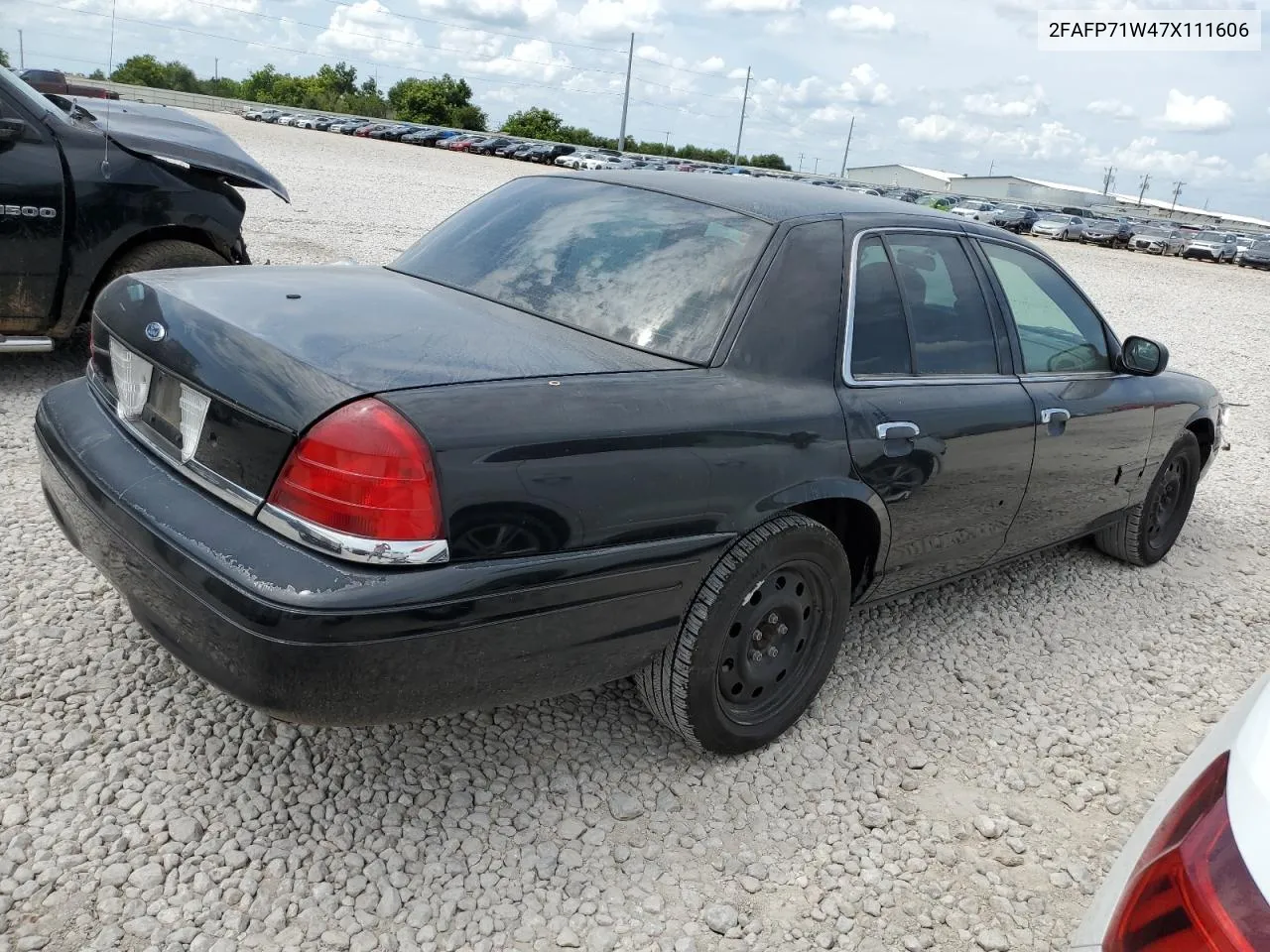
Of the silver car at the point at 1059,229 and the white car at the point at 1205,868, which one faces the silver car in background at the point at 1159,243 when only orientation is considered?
the white car at the point at 1205,868

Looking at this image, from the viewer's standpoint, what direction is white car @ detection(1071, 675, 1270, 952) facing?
away from the camera

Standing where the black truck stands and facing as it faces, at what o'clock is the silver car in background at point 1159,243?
The silver car in background is roughly at 11 o'clock from the black truck.

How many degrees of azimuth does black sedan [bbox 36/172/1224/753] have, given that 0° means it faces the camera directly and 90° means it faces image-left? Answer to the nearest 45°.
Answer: approximately 225°

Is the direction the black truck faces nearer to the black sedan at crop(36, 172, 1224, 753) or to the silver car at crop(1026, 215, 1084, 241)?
the silver car

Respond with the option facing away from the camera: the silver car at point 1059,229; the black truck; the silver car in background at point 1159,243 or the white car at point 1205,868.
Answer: the white car at point 1205,868

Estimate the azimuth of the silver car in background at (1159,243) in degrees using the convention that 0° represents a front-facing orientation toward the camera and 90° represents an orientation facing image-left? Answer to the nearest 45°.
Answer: approximately 45°

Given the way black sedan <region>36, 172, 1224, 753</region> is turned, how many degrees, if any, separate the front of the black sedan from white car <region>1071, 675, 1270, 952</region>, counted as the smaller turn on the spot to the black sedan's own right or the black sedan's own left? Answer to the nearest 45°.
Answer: approximately 90° to the black sedan's own right

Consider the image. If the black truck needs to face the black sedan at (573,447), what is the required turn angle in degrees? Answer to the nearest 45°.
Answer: approximately 90° to its right

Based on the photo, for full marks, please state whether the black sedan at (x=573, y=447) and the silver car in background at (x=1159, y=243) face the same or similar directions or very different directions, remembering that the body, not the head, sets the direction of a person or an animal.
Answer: very different directions

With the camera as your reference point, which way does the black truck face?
facing to the right of the viewer

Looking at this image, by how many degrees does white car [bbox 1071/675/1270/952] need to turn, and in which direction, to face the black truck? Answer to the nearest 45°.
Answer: approximately 90° to its left
